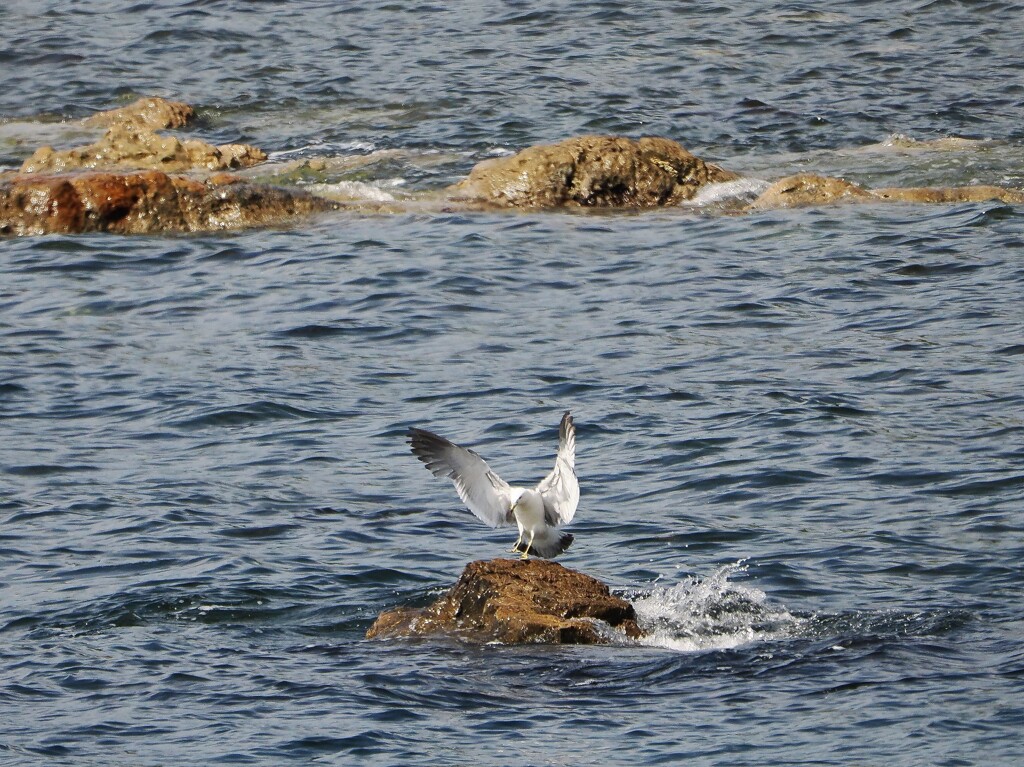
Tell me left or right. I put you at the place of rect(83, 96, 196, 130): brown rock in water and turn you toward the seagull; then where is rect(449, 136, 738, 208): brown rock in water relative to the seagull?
left

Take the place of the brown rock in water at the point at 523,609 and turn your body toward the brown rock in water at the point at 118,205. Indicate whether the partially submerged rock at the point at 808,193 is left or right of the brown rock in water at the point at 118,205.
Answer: right

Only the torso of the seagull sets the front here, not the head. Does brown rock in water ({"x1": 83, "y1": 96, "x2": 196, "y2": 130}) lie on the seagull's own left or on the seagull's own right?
on the seagull's own right

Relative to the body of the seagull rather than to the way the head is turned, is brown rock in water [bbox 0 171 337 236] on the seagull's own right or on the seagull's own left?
on the seagull's own right
